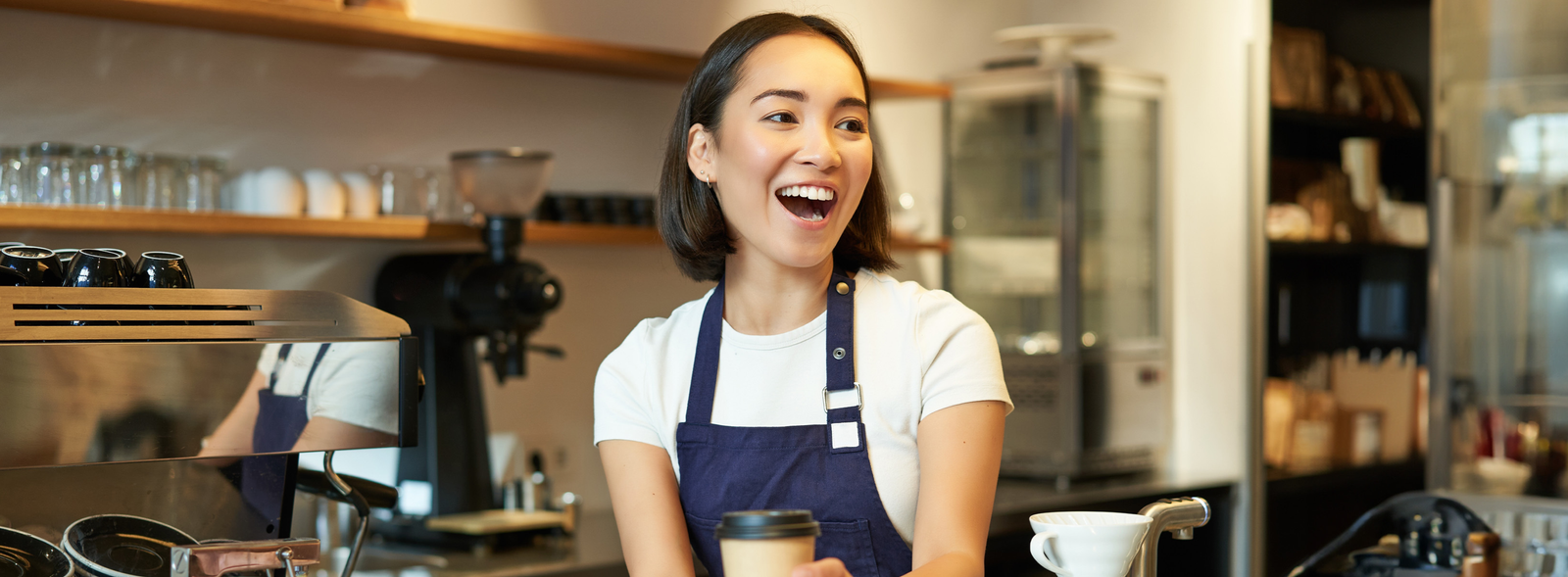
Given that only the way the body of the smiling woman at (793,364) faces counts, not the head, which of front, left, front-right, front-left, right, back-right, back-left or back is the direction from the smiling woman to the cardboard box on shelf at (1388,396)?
back-left

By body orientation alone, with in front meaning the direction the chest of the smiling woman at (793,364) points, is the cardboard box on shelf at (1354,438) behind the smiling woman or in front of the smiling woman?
behind

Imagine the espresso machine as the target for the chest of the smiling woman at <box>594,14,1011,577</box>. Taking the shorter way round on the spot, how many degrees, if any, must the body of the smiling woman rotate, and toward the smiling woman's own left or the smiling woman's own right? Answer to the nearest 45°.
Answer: approximately 90° to the smiling woman's own right

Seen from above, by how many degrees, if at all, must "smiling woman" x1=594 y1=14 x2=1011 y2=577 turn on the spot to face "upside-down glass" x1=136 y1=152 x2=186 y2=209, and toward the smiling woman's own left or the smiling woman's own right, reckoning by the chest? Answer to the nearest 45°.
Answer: approximately 135° to the smiling woman's own right

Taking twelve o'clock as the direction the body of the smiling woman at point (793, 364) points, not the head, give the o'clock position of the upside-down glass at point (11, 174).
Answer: The upside-down glass is roughly at 4 o'clock from the smiling woman.

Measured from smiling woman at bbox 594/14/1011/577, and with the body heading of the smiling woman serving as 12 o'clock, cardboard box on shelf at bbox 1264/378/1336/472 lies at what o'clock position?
The cardboard box on shelf is roughly at 7 o'clock from the smiling woman.

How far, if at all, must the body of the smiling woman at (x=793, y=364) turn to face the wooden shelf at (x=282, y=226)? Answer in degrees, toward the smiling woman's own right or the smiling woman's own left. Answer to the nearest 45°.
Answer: approximately 135° to the smiling woman's own right

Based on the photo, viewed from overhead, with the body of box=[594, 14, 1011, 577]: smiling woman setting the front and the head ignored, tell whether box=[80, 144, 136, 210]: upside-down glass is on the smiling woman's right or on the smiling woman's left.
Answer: on the smiling woman's right

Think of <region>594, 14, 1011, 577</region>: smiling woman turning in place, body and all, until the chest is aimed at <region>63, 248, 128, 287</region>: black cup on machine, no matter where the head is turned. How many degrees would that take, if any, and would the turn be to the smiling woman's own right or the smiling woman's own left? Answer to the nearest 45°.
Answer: approximately 90° to the smiling woman's own right

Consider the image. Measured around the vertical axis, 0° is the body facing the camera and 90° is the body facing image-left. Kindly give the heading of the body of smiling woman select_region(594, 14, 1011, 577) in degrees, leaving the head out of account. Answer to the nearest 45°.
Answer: approximately 0°

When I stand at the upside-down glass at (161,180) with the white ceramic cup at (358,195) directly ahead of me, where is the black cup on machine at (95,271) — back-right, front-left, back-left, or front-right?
back-right

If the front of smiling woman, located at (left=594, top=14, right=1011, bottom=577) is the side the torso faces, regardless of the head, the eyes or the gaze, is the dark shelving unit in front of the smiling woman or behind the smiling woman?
behind

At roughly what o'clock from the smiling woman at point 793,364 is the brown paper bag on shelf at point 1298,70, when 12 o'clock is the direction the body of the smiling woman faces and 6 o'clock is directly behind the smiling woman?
The brown paper bag on shelf is roughly at 7 o'clock from the smiling woman.

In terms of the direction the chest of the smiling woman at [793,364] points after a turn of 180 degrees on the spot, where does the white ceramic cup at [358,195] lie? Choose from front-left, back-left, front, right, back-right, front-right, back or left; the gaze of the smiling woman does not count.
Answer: front-left

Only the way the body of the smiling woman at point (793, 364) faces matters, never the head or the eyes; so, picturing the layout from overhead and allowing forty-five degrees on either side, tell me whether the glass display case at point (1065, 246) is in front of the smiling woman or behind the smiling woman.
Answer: behind

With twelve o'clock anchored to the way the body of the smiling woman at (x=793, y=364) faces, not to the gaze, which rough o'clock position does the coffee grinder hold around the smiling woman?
The coffee grinder is roughly at 5 o'clock from the smiling woman.
